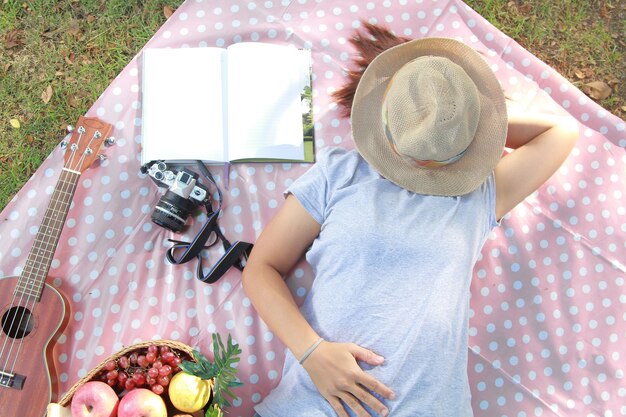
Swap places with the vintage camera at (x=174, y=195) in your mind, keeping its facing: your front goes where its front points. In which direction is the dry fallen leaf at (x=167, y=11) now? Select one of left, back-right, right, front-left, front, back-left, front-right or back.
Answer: back-right

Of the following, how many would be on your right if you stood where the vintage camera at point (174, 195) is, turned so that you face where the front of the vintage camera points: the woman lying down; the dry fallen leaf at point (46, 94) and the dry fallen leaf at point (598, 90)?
1

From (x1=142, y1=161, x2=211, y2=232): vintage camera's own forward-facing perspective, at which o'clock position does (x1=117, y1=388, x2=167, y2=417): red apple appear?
The red apple is roughly at 11 o'clock from the vintage camera.

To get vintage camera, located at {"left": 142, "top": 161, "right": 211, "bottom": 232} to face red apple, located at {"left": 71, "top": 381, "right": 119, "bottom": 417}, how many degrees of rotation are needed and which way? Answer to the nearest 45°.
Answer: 0° — it already faces it

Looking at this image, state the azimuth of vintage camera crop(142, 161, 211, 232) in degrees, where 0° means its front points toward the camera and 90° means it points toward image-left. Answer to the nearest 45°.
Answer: approximately 45°
